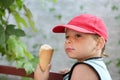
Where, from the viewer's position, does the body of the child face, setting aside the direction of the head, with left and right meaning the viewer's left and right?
facing to the left of the viewer
